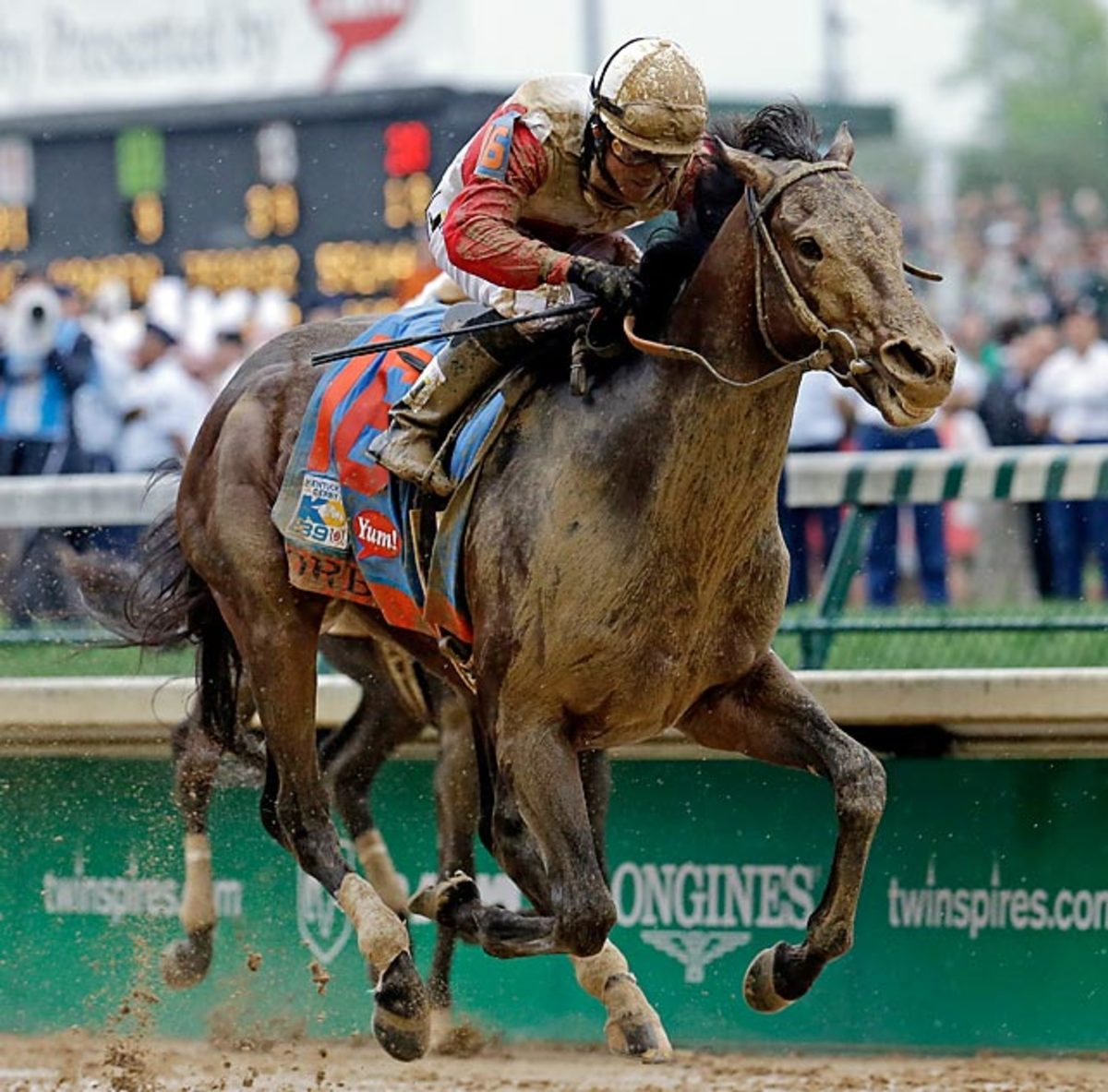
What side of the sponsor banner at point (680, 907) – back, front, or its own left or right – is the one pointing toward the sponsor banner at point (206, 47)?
back

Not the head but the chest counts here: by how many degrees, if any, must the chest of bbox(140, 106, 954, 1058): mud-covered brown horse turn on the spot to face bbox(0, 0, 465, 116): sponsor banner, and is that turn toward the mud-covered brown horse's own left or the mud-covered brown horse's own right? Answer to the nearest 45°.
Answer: approximately 135° to the mud-covered brown horse's own left

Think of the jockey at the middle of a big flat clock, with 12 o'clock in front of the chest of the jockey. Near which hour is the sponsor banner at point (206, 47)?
The sponsor banner is roughly at 7 o'clock from the jockey.

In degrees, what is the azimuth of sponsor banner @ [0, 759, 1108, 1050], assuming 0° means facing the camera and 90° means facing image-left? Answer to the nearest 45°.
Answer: approximately 0°
